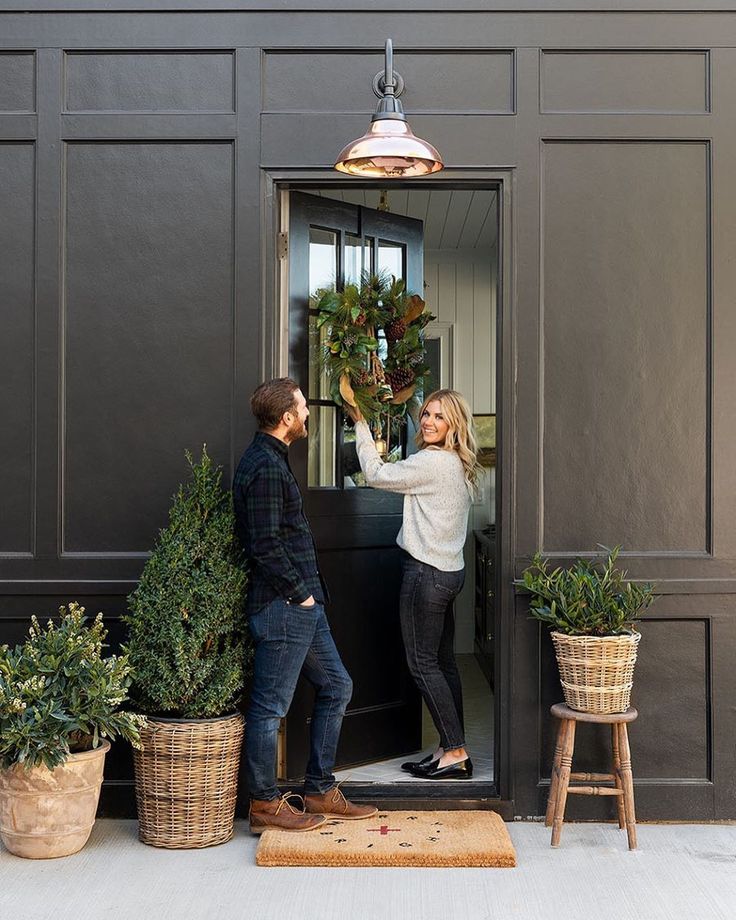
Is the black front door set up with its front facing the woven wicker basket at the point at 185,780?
no

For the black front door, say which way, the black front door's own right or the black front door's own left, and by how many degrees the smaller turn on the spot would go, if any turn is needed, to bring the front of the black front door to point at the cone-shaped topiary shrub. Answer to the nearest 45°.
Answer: approximately 90° to the black front door's own right

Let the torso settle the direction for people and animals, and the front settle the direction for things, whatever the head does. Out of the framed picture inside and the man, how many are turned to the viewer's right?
1

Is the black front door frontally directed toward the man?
no

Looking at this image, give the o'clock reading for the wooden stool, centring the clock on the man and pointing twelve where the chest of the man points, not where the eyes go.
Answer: The wooden stool is roughly at 12 o'clock from the man.

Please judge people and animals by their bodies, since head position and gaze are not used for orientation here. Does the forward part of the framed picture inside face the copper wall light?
yes

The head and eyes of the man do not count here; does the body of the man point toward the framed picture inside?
no

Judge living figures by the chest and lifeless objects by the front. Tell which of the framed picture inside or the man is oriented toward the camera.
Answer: the framed picture inside

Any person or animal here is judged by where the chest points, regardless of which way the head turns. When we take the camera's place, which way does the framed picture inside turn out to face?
facing the viewer

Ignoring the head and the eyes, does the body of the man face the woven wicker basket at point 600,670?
yes

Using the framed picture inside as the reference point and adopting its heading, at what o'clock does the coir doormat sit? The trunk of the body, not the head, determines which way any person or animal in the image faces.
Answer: The coir doormat is roughly at 12 o'clock from the framed picture inside.

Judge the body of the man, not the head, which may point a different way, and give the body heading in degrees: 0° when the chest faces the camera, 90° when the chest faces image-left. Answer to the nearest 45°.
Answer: approximately 270°

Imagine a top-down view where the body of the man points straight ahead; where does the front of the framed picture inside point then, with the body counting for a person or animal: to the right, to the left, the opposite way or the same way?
to the right

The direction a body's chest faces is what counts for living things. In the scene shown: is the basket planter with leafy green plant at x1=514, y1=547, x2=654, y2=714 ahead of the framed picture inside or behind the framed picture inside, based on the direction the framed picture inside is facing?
ahead

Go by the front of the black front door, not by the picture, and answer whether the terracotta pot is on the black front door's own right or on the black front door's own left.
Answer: on the black front door's own right

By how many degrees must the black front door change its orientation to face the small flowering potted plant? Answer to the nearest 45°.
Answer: approximately 90° to its right

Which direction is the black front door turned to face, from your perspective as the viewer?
facing the viewer and to the right of the viewer
